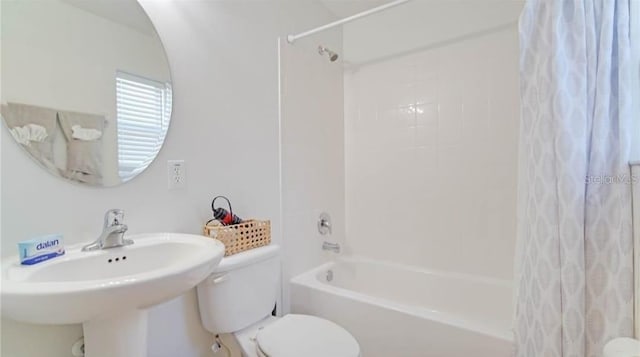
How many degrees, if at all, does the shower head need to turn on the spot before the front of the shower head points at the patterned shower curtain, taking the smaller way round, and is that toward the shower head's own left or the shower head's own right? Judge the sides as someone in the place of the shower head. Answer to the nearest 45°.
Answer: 0° — it already faces it

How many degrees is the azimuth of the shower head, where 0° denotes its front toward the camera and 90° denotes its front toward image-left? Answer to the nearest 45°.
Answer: approximately 315°

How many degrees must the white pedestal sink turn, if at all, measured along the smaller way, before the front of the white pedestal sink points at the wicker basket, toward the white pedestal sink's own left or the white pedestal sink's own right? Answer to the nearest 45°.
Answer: approximately 90° to the white pedestal sink's own left

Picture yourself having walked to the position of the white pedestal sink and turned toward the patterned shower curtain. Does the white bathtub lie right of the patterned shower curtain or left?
left

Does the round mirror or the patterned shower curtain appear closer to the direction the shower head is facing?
the patterned shower curtain

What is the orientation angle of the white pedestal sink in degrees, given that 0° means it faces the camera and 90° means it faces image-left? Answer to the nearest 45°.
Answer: approximately 315°

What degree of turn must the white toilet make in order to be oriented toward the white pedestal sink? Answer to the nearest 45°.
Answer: approximately 90° to its right

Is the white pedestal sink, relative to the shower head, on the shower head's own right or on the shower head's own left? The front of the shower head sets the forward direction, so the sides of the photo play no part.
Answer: on the shower head's own right

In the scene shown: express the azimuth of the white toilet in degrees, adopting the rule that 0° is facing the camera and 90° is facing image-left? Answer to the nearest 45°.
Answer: approximately 315°
